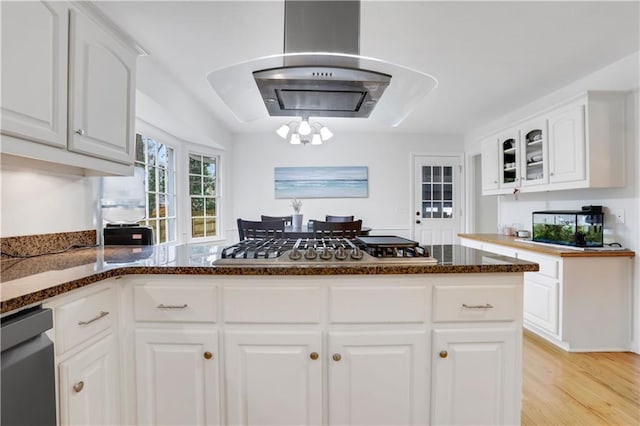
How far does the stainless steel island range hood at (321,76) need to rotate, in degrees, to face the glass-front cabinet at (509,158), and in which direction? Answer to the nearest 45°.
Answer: approximately 135° to its left

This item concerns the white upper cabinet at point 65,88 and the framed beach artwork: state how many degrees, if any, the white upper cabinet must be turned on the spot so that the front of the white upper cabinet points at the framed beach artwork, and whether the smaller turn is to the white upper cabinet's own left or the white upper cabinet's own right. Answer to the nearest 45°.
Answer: approximately 90° to the white upper cabinet's own left

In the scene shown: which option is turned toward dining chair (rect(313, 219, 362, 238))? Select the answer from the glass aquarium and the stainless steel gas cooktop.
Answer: the glass aquarium

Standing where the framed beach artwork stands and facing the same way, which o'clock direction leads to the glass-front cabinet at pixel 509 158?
The glass-front cabinet is roughly at 10 o'clock from the framed beach artwork.

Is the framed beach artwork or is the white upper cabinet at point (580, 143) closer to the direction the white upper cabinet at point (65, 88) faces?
the white upper cabinet

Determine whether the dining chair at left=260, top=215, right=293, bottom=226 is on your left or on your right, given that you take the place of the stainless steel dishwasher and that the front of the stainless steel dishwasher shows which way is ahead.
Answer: on your left

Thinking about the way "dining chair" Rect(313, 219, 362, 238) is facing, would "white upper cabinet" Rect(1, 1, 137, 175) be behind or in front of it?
behind

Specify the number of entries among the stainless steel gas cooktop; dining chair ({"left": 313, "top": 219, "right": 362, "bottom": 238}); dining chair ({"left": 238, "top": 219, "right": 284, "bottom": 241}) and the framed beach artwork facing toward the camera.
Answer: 2

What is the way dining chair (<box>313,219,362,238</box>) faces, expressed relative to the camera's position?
facing away from the viewer

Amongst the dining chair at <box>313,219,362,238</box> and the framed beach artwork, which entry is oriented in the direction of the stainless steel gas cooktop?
the framed beach artwork

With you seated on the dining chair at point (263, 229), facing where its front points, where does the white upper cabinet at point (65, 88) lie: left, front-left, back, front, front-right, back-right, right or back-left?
back-left

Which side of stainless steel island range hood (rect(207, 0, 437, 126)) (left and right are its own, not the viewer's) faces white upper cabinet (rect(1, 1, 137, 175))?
right

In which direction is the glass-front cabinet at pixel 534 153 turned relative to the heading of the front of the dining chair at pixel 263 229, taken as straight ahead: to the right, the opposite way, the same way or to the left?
to the left
